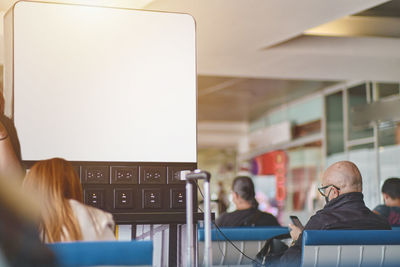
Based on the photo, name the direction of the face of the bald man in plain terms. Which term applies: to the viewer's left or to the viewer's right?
to the viewer's left

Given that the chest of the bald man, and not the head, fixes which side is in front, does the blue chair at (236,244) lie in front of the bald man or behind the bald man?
in front

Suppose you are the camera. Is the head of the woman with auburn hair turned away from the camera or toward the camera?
away from the camera

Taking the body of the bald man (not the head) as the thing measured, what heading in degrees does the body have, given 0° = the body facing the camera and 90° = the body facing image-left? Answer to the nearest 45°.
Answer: approximately 135°

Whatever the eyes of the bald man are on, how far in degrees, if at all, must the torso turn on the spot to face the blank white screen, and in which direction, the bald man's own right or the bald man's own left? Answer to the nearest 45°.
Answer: approximately 45° to the bald man's own left

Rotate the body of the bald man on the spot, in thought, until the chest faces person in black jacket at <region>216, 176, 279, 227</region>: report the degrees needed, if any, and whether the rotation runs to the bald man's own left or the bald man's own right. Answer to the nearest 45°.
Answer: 0° — they already face them

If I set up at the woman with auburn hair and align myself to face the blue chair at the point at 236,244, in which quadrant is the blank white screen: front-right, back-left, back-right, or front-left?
front-left
